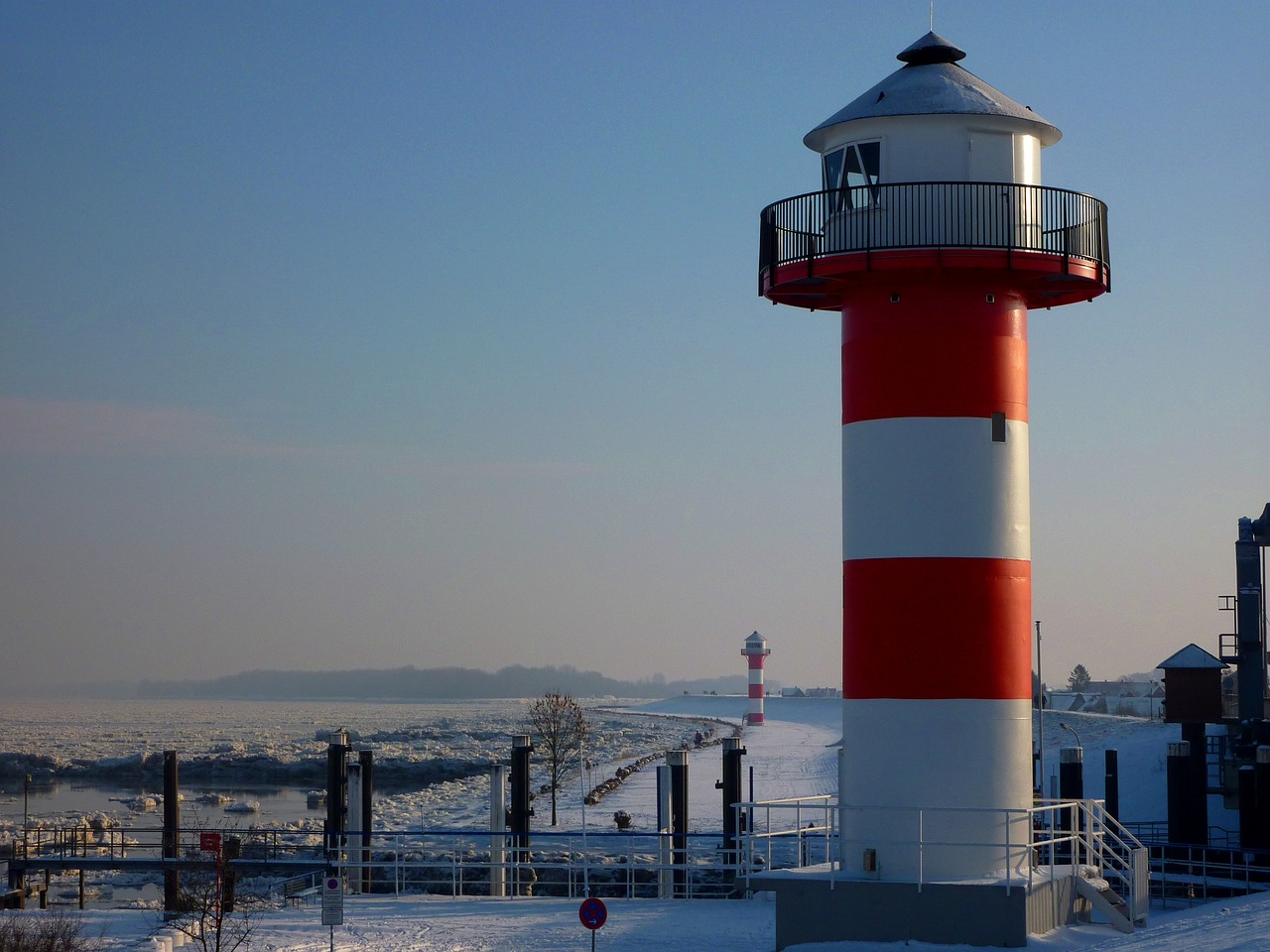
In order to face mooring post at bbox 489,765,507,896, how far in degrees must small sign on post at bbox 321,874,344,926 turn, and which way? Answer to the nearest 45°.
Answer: approximately 180°

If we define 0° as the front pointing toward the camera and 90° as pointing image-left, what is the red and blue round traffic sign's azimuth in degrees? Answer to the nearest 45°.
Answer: approximately 0°

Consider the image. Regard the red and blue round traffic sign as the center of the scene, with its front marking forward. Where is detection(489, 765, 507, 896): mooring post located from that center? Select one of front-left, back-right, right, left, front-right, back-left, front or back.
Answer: back

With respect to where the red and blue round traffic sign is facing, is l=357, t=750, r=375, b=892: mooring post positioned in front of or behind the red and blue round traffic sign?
behind

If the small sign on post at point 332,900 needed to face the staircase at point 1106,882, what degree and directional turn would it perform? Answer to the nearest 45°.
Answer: approximately 90° to its left

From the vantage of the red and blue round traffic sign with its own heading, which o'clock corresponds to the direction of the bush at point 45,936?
The bush is roughly at 4 o'clock from the red and blue round traffic sign.

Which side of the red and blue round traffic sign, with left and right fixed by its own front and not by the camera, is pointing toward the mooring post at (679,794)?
back

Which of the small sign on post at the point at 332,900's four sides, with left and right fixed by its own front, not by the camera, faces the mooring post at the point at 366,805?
back

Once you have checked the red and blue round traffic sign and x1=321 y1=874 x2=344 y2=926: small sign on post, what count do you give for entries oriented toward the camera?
2
